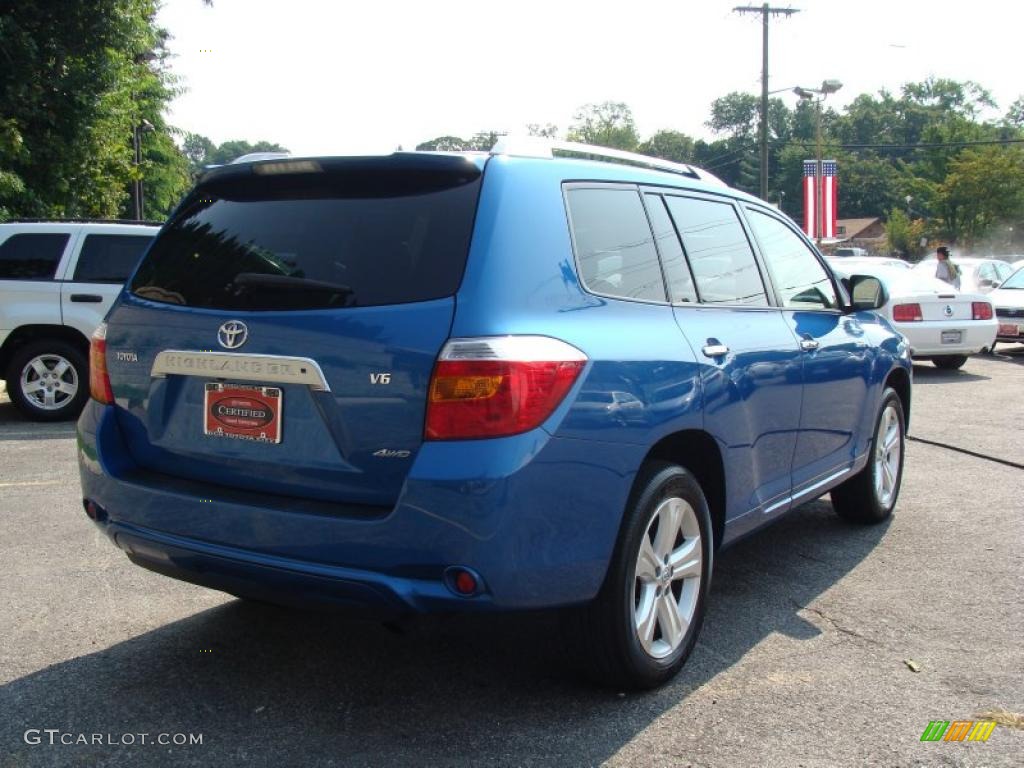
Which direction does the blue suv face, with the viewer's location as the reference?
facing away from the viewer and to the right of the viewer

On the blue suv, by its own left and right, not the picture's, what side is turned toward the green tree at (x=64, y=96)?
left

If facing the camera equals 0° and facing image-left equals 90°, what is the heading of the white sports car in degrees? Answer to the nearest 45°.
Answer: approximately 135°

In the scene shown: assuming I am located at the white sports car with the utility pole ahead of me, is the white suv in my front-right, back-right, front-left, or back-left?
back-left

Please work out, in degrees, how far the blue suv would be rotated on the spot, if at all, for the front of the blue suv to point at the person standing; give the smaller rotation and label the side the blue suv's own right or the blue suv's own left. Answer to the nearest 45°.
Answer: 0° — it already faces them

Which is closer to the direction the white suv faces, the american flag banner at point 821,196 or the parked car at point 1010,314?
the parked car

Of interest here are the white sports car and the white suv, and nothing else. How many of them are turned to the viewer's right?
1

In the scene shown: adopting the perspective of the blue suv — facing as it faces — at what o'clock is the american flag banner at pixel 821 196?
The american flag banner is roughly at 11 o'clock from the blue suv.

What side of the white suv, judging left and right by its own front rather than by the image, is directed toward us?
right

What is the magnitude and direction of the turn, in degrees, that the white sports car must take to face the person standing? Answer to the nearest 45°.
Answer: approximately 45° to its right
